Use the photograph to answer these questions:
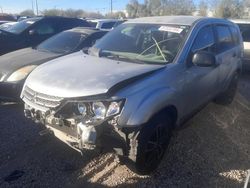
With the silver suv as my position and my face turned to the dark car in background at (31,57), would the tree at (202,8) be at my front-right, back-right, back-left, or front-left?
front-right

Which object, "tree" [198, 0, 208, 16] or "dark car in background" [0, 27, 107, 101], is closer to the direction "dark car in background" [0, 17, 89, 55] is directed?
the dark car in background

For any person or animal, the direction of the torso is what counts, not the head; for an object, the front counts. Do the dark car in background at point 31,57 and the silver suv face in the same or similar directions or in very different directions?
same or similar directions

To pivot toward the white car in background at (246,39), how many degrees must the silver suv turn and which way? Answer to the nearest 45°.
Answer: approximately 180°

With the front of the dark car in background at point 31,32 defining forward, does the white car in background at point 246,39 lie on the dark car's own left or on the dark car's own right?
on the dark car's own left

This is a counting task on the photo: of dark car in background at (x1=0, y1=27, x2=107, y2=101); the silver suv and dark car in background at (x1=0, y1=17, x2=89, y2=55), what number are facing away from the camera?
0

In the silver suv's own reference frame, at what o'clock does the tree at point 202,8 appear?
The tree is roughly at 5 o'clock from the silver suv.

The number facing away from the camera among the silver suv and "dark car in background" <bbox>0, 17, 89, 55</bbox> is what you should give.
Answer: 0

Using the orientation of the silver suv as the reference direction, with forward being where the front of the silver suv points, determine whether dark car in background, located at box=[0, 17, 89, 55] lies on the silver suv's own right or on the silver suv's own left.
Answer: on the silver suv's own right

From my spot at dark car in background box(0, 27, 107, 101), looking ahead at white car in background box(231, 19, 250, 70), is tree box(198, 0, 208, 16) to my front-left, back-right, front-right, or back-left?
front-left

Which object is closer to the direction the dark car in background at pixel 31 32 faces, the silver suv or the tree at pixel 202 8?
the silver suv

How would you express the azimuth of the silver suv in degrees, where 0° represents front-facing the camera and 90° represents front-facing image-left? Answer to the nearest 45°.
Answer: approximately 45°

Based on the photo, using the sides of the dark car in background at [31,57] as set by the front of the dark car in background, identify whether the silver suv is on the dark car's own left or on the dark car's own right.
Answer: on the dark car's own left

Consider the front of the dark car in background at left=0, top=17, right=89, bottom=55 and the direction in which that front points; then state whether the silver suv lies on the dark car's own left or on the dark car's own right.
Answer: on the dark car's own left

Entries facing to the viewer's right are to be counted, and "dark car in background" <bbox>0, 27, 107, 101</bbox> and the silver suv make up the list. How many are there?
0

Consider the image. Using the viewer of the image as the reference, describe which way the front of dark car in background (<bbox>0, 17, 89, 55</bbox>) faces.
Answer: facing the viewer and to the left of the viewer
